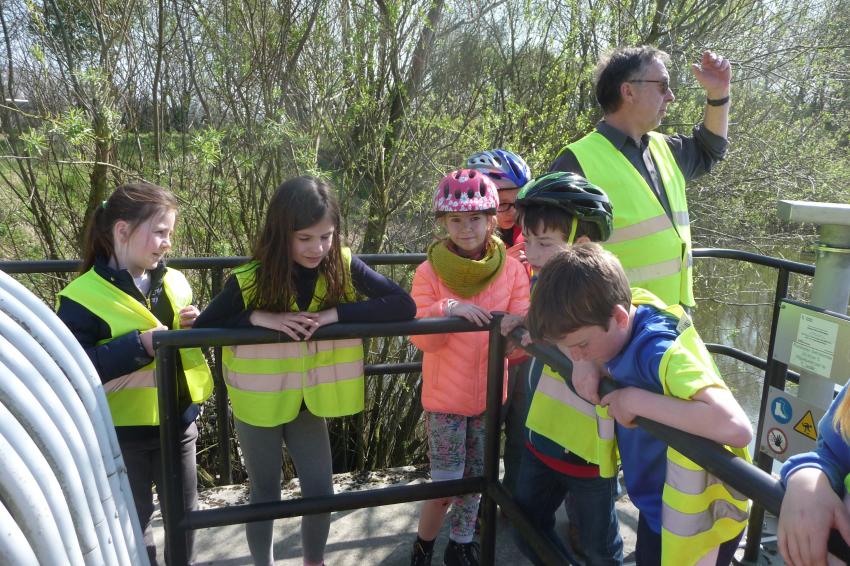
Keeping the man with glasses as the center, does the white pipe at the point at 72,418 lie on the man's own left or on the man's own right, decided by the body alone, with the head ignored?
on the man's own right

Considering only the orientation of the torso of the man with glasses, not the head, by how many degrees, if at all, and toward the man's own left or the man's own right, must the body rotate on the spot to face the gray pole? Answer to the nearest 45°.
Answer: approximately 45° to the man's own left

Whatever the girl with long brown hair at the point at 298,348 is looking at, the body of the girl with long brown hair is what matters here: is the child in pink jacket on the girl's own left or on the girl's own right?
on the girl's own left

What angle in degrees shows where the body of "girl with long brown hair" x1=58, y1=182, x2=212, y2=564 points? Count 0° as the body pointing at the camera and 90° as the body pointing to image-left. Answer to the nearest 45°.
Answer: approximately 315°

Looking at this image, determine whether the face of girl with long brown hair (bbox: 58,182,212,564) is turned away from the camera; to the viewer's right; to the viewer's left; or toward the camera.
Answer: to the viewer's right

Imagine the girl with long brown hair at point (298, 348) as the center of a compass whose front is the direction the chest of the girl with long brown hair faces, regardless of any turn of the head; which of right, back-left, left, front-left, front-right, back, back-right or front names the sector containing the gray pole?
left

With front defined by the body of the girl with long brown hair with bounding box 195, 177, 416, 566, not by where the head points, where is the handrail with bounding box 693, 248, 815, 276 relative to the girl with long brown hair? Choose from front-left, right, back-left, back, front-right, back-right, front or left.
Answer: left

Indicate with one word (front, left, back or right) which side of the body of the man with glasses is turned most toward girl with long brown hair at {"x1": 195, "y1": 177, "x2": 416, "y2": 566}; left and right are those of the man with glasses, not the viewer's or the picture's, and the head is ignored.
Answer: right

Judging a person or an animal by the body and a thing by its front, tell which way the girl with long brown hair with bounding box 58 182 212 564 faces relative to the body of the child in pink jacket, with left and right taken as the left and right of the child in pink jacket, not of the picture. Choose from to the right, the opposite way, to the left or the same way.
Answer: to the left

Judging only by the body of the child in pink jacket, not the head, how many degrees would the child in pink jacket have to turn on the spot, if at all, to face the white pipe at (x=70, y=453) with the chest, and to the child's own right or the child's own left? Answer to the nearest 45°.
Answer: approximately 45° to the child's own right

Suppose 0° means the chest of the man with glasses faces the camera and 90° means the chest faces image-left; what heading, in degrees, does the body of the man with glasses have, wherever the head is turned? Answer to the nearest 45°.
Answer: approximately 315°

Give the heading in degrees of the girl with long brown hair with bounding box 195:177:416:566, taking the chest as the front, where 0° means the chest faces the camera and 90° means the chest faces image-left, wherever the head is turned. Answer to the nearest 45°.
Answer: approximately 0°
